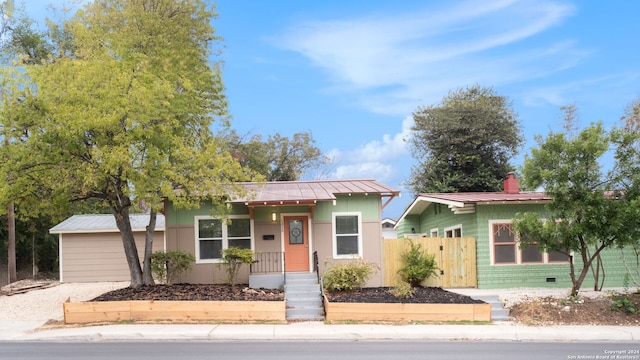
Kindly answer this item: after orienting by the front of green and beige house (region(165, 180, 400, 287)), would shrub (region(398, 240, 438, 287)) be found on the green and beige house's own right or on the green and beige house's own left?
on the green and beige house's own left

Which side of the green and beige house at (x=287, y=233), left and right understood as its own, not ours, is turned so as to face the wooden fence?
left

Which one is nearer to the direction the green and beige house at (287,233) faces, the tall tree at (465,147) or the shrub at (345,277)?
the shrub

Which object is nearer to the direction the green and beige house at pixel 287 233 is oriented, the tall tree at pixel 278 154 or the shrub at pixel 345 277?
the shrub

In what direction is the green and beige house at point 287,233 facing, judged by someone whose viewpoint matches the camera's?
facing the viewer

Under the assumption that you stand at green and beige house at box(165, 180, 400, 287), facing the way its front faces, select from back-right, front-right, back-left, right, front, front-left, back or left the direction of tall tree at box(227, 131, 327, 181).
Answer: back

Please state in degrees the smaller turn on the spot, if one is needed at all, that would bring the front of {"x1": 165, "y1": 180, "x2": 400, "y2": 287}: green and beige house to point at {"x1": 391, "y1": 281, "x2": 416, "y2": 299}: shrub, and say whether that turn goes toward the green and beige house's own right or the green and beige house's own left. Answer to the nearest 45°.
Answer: approximately 45° to the green and beige house's own left

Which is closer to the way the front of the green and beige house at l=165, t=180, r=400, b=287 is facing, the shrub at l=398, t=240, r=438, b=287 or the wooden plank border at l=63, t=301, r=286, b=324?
the wooden plank border

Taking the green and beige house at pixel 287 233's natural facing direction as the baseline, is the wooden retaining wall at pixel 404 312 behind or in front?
in front

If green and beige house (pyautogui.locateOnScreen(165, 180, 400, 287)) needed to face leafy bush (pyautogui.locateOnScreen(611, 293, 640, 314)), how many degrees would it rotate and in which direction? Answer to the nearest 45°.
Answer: approximately 45° to its left

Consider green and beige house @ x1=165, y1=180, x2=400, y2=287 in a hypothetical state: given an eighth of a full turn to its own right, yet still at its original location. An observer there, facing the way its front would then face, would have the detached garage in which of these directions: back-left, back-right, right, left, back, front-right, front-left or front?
right

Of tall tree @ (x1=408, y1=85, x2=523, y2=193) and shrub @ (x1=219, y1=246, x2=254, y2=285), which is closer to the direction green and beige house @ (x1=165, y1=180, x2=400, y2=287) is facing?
the shrub

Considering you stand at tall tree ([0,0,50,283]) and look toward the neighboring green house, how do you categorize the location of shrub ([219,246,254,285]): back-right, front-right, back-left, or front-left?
front-right
